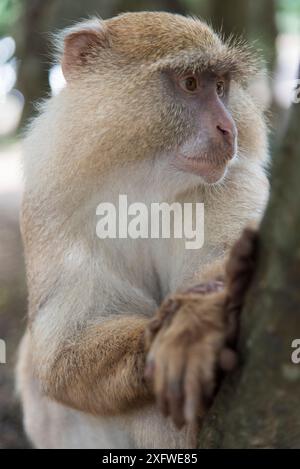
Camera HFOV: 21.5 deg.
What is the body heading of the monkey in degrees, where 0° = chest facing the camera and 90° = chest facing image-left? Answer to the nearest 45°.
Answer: approximately 315°

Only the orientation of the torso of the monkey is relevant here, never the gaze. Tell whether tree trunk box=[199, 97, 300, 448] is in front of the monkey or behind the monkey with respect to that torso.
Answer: in front
